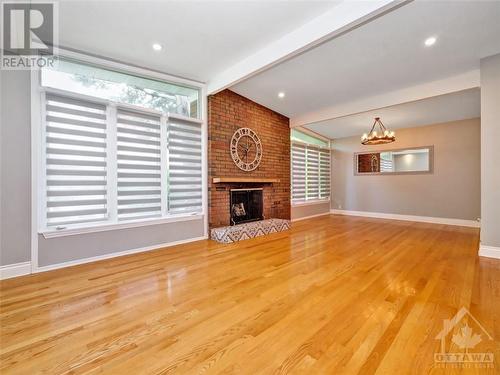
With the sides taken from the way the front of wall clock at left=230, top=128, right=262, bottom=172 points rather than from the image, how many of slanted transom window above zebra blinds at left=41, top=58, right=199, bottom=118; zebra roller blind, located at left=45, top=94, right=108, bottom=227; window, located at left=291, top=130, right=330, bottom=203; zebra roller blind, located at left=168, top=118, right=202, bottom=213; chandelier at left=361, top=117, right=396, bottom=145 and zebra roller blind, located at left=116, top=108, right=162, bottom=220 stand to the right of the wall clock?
4

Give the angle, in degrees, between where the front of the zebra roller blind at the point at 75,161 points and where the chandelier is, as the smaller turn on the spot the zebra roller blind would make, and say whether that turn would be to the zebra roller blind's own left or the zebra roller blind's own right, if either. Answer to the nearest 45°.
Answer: approximately 45° to the zebra roller blind's own left

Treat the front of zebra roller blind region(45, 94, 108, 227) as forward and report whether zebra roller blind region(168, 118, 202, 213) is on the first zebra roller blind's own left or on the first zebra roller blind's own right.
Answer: on the first zebra roller blind's own left

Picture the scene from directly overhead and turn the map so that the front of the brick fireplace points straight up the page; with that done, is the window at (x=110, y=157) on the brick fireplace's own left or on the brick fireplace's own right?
on the brick fireplace's own right

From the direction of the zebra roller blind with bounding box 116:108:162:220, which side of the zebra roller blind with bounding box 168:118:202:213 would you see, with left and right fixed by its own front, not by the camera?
right

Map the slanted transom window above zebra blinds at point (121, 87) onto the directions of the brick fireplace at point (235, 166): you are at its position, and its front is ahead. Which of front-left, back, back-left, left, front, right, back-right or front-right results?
right

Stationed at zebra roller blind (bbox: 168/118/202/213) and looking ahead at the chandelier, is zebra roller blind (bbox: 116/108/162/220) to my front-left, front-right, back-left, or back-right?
back-right
